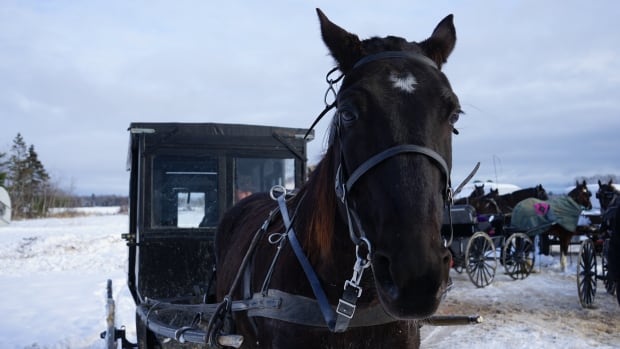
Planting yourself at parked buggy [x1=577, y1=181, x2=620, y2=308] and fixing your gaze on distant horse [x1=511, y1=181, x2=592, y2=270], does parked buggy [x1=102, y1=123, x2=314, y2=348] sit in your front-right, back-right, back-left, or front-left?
back-left

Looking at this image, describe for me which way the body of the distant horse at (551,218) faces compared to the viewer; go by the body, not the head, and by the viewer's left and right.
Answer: facing to the right of the viewer

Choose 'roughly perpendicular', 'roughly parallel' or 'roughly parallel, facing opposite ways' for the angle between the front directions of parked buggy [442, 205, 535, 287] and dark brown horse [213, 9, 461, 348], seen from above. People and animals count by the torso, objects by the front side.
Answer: roughly perpendicular

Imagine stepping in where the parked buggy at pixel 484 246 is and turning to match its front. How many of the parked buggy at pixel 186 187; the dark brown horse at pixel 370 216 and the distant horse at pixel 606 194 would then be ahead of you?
1

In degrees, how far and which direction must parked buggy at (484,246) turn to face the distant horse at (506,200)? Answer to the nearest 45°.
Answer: approximately 45° to its left

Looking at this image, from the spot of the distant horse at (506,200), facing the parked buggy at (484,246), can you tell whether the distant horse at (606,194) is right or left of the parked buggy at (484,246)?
left

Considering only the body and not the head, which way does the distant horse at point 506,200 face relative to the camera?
to the viewer's right

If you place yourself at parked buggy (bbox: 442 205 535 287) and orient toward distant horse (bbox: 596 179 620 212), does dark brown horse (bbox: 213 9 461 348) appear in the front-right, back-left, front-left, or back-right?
back-right

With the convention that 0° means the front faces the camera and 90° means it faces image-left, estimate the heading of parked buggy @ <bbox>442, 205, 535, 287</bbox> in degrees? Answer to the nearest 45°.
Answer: approximately 225°

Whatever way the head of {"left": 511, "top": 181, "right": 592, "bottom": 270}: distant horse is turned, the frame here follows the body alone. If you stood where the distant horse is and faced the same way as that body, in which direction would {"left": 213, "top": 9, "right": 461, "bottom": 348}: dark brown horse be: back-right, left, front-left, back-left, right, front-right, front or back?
right
